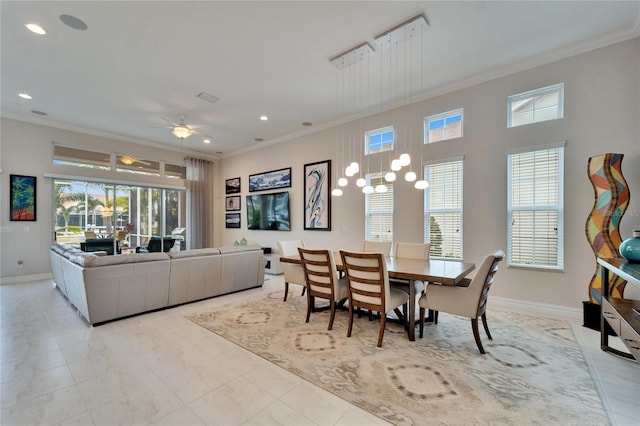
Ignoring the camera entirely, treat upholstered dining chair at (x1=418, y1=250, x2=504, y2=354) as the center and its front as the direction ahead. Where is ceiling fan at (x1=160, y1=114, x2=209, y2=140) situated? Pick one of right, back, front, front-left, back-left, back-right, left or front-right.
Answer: front-left

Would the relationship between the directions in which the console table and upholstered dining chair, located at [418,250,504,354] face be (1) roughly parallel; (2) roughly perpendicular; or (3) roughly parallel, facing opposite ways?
roughly perpendicular

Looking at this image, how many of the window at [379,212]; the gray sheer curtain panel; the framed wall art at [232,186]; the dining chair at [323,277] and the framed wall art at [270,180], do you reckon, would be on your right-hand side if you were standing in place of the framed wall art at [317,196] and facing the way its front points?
3

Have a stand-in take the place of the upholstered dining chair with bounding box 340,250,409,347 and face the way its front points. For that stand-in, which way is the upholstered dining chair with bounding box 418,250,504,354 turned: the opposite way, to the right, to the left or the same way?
to the left

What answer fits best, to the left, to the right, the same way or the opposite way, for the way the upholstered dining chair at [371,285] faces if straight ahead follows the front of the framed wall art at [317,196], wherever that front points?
the opposite way

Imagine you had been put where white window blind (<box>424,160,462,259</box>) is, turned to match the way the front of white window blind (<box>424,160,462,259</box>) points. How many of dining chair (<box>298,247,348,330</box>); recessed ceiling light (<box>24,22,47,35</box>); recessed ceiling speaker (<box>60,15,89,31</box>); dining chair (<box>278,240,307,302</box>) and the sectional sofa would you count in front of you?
5

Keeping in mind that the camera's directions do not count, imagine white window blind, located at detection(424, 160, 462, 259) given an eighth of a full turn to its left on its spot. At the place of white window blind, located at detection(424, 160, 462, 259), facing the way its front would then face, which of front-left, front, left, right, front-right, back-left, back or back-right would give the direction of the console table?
front-left

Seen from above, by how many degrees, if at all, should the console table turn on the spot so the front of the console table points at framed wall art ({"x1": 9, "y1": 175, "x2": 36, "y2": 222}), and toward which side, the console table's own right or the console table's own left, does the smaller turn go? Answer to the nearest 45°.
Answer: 0° — it already faces it

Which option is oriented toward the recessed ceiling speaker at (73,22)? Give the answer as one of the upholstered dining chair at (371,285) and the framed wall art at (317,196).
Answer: the framed wall art

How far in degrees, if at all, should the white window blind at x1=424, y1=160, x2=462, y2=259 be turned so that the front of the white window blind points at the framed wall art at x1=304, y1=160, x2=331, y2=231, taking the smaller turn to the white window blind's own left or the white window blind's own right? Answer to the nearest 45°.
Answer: approximately 45° to the white window blind's own right

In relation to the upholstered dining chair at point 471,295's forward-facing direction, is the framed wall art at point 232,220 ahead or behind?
ahead

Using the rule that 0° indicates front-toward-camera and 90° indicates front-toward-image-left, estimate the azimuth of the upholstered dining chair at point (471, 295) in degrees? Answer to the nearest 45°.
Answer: approximately 135°

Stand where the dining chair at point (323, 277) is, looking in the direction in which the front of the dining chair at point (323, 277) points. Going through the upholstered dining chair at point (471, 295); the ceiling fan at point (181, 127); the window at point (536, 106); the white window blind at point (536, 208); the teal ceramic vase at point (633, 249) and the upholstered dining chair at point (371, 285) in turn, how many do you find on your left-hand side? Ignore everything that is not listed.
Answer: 1

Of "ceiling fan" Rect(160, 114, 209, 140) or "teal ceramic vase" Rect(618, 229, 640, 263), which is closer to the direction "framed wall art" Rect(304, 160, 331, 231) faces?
the ceiling fan

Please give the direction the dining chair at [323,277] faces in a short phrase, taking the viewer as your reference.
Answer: facing away from the viewer and to the right of the viewer

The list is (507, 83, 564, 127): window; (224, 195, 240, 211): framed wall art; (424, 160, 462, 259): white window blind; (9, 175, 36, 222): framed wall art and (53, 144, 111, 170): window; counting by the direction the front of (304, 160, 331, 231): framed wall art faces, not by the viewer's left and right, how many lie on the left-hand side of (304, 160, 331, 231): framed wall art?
2

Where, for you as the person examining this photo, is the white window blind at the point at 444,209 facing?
facing the viewer and to the left of the viewer
